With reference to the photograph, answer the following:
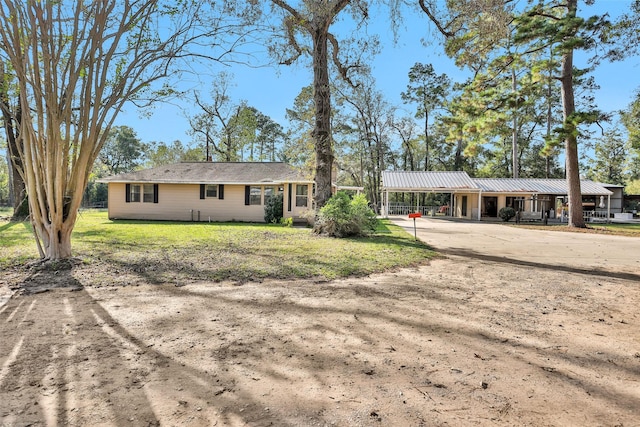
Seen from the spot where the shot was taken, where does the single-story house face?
facing the viewer

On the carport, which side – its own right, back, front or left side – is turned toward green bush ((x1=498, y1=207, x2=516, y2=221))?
left

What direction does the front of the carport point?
toward the camera

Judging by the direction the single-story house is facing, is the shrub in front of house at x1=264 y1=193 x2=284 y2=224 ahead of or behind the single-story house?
ahead
